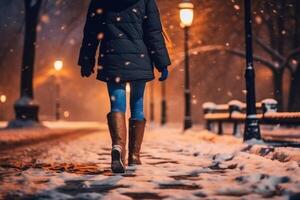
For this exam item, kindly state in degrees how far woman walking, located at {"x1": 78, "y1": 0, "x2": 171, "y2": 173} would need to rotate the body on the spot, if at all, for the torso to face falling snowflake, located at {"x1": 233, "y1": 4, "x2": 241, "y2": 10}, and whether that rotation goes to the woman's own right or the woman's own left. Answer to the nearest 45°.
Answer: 0° — they already face it

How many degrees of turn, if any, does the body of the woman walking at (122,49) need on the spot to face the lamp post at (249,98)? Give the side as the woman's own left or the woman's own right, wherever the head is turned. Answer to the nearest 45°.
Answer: approximately 45° to the woman's own right

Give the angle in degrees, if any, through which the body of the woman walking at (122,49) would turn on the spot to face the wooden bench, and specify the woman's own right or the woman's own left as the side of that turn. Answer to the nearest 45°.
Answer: approximately 45° to the woman's own right

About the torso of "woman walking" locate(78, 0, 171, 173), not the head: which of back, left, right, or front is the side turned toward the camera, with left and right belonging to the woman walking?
back

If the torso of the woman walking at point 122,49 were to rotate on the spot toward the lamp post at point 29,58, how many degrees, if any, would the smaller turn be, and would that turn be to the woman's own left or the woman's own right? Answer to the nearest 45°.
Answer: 0° — they already face it

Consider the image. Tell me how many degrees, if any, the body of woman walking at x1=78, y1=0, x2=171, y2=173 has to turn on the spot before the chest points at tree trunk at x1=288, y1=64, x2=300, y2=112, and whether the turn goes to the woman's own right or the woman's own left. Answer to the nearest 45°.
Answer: approximately 45° to the woman's own right
